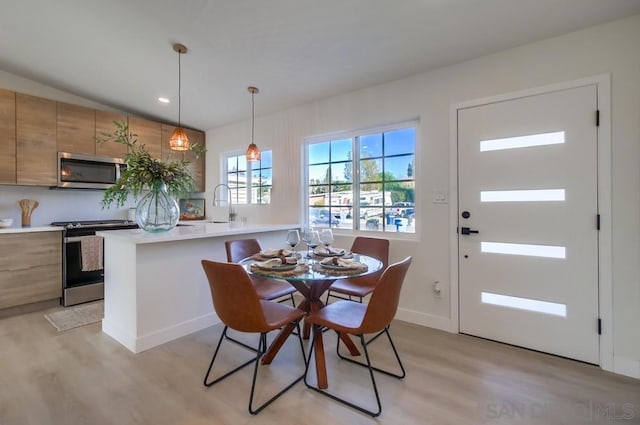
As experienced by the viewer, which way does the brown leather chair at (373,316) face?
facing away from the viewer and to the left of the viewer

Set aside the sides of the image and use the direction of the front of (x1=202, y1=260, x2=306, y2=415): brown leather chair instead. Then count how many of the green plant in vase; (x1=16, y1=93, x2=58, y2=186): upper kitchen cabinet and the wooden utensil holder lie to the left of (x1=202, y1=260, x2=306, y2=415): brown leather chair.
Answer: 3

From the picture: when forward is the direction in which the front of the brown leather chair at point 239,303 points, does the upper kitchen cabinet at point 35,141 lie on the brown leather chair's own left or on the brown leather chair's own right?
on the brown leather chair's own left

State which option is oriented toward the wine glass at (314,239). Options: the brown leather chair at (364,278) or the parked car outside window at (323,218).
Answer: the brown leather chair

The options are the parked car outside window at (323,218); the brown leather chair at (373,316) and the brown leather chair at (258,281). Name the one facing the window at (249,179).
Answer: the brown leather chair at (373,316)

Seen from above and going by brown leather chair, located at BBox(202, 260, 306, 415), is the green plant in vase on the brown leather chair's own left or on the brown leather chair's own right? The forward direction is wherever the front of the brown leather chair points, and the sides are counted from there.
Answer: on the brown leather chair's own left

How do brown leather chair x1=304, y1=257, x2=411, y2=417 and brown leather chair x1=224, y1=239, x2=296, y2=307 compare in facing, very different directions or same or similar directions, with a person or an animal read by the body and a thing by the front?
very different directions

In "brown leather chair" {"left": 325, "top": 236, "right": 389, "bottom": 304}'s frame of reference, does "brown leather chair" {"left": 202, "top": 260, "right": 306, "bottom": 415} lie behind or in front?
in front

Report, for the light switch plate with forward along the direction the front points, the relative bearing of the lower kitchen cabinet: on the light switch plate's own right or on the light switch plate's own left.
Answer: on the light switch plate's own right

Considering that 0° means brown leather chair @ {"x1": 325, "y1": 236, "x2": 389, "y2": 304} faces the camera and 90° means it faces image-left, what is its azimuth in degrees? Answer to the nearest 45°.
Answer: approximately 45°

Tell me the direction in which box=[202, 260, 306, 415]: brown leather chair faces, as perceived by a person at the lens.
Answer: facing away from the viewer and to the right of the viewer

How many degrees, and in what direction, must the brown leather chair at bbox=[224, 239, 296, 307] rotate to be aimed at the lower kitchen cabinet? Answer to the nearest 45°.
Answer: approximately 180°
